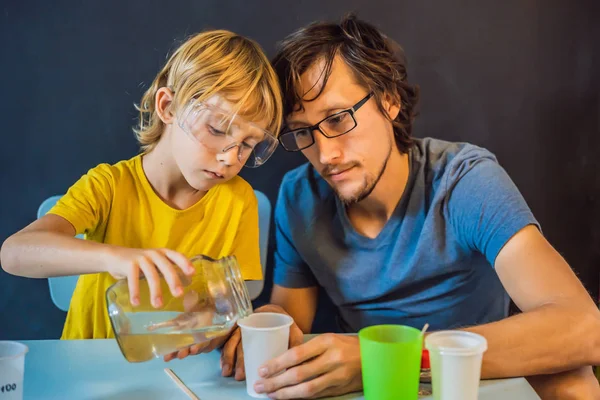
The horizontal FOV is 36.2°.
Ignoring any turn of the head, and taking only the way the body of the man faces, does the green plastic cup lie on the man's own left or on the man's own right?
on the man's own left

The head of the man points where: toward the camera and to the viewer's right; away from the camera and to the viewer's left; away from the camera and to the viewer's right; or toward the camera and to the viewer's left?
toward the camera and to the viewer's left

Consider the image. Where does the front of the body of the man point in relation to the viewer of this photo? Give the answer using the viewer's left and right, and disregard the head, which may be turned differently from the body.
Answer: facing the viewer and to the left of the viewer

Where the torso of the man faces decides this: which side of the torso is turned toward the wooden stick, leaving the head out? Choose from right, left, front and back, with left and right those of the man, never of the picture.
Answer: front

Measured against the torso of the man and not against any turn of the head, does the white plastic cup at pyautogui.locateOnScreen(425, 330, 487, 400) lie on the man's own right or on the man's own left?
on the man's own left

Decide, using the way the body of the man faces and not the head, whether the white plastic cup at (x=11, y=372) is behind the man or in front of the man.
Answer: in front
